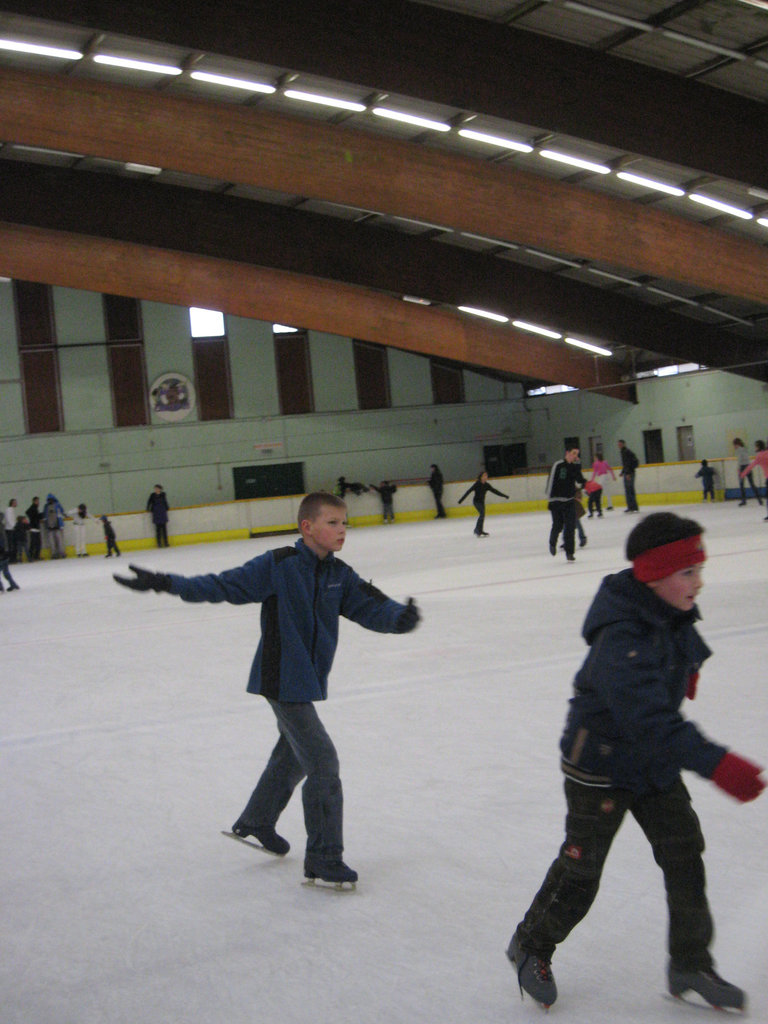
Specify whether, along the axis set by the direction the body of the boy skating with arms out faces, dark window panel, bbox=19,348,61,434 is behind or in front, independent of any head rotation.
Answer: behind

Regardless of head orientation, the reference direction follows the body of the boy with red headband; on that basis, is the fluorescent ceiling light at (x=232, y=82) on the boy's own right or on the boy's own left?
on the boy's own left

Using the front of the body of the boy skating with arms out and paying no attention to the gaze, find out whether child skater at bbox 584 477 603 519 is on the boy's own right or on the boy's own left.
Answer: on the boy's own left

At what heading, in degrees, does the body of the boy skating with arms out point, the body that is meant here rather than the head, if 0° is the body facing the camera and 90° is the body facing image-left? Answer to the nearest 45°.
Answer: approximately 315°

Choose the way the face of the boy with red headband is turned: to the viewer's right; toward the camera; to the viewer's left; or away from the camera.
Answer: to the viewer's right

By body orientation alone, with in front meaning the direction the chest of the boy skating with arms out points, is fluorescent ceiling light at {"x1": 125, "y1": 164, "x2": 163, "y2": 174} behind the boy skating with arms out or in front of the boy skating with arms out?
behind

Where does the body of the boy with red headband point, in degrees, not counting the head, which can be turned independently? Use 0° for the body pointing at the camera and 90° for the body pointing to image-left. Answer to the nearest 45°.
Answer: approximately 270°

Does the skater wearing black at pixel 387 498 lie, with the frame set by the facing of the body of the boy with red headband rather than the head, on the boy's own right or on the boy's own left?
on the boy's own left
